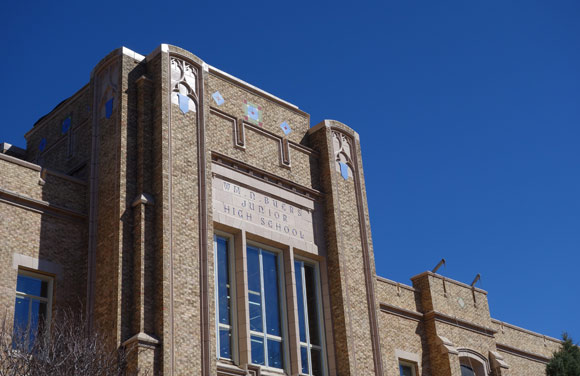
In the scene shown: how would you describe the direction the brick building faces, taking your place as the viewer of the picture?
facing the viewer and to the right of the viewer
